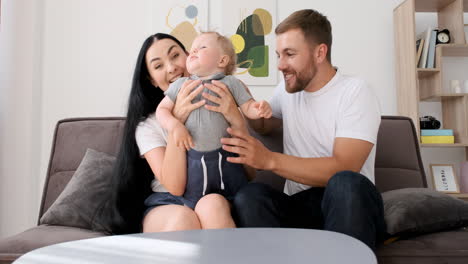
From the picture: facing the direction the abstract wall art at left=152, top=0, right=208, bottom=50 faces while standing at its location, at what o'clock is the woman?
The woman is roughly at 12 o'clock from the abstract wall art.

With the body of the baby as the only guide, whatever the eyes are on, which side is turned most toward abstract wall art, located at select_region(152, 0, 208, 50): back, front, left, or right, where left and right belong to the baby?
back

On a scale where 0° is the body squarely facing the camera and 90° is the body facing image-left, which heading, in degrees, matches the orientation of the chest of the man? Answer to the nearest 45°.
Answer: approximately 45°

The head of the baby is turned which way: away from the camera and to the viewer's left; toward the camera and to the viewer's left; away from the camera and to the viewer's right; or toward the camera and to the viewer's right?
toward the camera and to the viewer's left

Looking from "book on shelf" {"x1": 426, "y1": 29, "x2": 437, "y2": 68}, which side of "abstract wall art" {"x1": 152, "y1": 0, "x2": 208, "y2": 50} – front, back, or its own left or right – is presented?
left

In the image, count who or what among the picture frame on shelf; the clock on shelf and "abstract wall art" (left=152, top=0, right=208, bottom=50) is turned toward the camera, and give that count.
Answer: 3

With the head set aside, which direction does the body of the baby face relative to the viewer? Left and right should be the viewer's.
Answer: facing the viewer

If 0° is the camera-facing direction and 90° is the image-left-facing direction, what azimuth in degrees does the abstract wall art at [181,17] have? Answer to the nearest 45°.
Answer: approximately 0°

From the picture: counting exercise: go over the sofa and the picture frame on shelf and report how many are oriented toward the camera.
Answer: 2

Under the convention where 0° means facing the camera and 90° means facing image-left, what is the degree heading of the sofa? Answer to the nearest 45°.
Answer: approximately 0°

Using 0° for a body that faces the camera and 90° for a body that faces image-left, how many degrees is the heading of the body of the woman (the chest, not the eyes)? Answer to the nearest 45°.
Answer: approximately 315°
